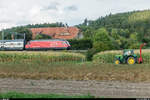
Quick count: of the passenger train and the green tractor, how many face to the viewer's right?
1

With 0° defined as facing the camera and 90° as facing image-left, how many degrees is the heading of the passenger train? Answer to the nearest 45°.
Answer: approximately 270°

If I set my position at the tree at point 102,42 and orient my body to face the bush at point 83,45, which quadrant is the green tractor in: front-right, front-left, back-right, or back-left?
back-left

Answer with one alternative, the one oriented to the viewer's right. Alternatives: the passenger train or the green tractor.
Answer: the passenger train

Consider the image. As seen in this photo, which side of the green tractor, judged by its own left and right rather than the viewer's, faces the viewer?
left

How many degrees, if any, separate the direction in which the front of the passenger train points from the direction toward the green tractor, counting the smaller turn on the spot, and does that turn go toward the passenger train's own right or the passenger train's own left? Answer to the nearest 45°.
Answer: approximately 45° to the passenger train's own right

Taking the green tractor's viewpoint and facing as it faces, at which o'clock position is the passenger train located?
The passenger train is roughly at 1 o'clock from the green tractor.

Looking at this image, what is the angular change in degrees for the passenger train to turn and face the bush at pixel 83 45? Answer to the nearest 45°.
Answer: approximately 45° to its left
